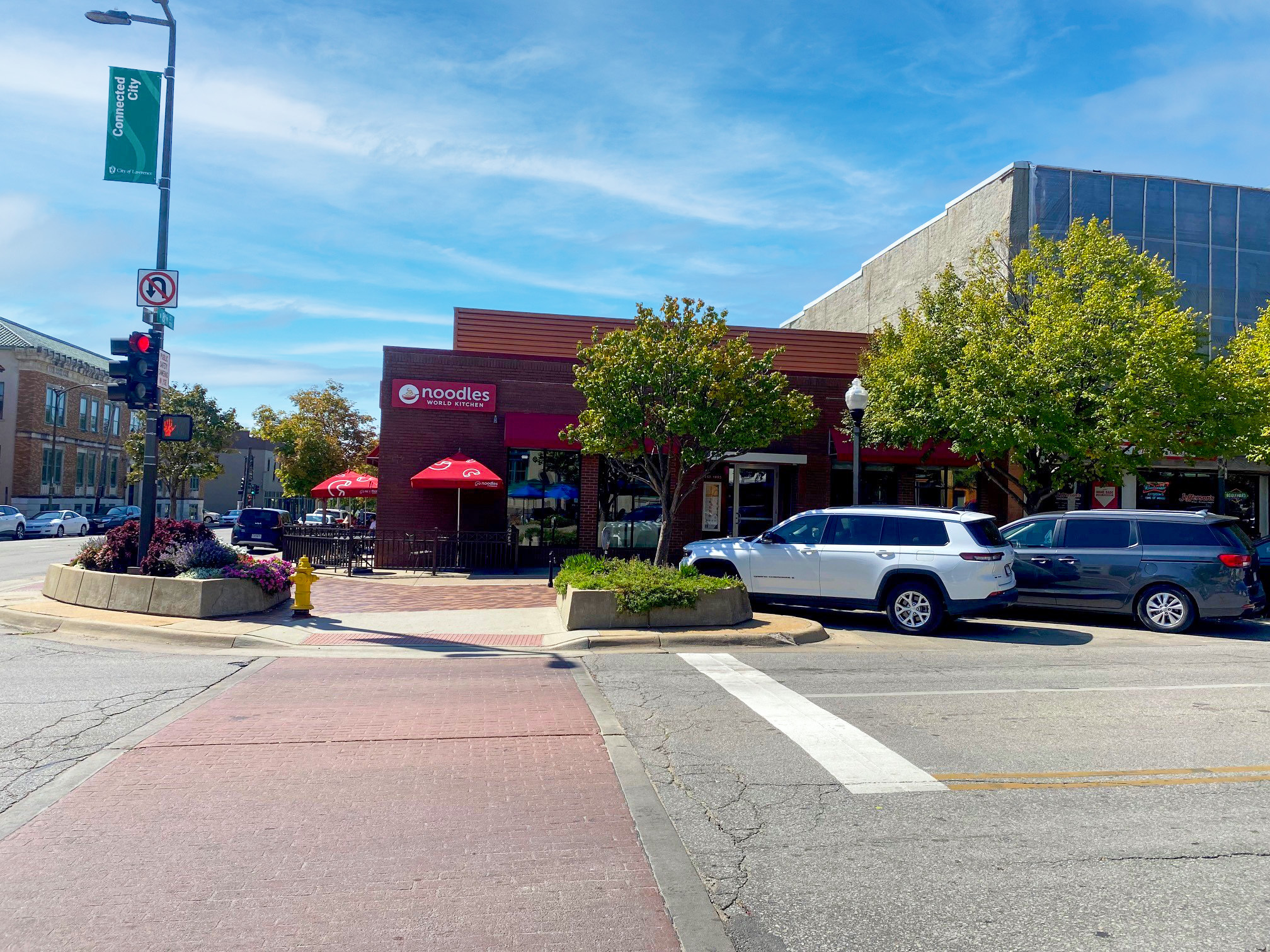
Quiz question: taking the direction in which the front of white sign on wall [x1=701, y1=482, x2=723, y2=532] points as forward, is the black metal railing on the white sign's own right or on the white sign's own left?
on the white sign's own right

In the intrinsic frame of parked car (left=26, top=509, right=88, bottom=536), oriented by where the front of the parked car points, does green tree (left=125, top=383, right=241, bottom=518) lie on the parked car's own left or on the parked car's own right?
on the parked car's own left

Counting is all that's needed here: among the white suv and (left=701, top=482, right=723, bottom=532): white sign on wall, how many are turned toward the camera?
1

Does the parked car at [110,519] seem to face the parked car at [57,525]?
yes

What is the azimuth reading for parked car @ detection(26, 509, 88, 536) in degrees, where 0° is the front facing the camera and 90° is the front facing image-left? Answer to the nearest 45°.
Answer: approximately 45°

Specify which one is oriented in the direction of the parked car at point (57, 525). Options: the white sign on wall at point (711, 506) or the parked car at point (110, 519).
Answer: the parked car at point (110, 519)

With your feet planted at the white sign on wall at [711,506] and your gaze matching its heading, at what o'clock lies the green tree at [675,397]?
The green tree is roughly at 12 o'clock from the white sign on wall.

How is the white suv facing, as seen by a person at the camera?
facing away from the viewer and to the left of the viewer
